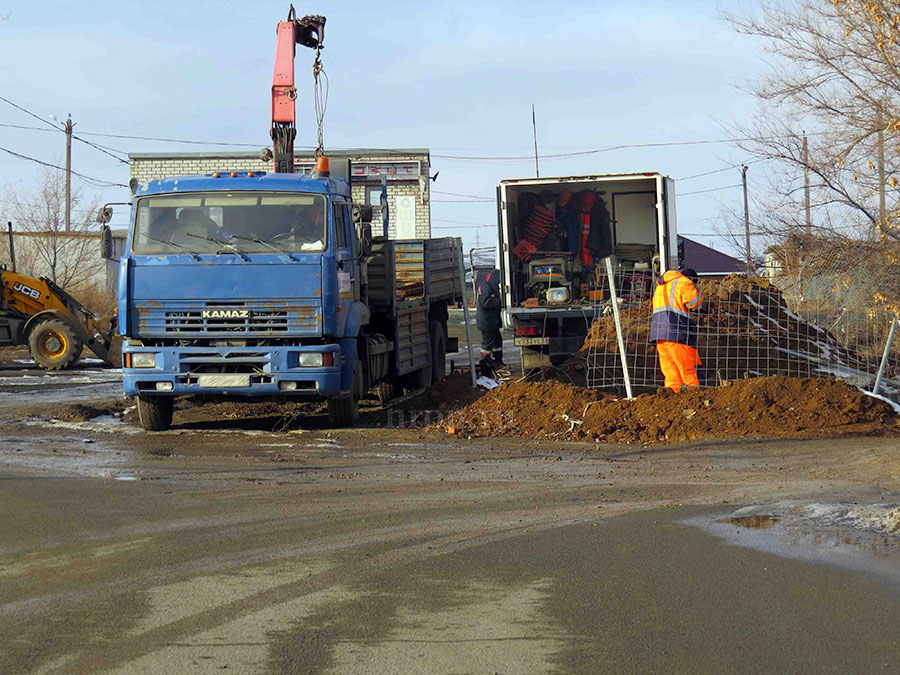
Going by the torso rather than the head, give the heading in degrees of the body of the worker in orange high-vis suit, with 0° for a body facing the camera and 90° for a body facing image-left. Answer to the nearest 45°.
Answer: approximately 225°

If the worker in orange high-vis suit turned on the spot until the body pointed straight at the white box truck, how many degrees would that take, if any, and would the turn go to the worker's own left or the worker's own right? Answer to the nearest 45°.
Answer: approximately 45° to the worker's own left

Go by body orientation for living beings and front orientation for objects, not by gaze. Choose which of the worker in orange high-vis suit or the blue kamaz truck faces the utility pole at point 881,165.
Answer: the worker in orange high-vis suit

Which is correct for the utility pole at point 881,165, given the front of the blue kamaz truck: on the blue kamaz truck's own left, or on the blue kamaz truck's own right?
on the blue kamaz truck's own left

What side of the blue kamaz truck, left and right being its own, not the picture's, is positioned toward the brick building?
back

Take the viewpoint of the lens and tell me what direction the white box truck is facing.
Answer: facing away from the viewer

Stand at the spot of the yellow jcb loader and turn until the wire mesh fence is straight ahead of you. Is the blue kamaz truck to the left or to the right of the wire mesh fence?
right

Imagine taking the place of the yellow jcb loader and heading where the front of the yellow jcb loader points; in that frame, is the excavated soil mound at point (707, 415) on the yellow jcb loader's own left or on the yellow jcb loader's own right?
on the yellow jcb loader's own right

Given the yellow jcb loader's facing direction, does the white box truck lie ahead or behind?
ahead

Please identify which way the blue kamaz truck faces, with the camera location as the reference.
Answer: facing the viewer

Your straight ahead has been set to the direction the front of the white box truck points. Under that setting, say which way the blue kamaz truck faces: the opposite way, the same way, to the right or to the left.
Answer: the opposite way

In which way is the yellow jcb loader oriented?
to the viewer's right

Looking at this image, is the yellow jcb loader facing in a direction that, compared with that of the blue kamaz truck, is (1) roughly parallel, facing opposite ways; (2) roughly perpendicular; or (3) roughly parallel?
roughly perpendicular
